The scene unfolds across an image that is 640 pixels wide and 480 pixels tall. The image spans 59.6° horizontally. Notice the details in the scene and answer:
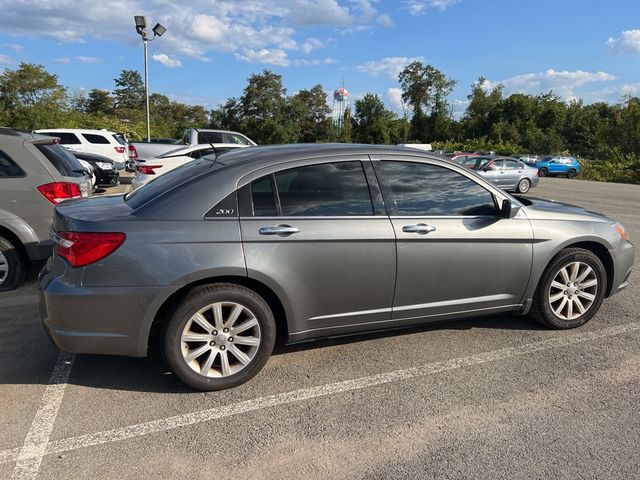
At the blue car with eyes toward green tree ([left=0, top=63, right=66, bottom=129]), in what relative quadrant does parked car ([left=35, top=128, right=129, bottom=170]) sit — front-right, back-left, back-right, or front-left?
front-left

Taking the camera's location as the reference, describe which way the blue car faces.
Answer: facing to the left of the viewer

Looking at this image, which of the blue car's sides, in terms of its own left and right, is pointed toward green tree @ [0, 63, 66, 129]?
front

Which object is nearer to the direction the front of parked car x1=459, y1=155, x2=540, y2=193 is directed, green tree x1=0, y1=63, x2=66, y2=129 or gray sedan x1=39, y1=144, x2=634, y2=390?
the green tree

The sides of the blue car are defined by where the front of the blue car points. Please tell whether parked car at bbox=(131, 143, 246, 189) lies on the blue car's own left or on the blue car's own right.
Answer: on the blue car's own left

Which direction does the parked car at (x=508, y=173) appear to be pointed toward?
to the viewer's left

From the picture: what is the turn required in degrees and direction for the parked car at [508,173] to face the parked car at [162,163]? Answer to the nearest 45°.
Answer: approximately 45° to its left

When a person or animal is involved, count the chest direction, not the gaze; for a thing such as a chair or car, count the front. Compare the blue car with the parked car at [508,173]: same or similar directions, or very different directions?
same or similar directions

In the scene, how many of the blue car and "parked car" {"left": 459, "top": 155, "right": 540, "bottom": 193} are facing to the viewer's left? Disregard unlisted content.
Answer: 2

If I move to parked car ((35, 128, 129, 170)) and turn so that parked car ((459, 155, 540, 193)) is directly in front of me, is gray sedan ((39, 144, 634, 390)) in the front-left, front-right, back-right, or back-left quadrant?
front-right

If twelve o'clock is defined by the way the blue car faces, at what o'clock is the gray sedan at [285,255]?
The gray sedan is roughly at 9 o'clock from the blue car.

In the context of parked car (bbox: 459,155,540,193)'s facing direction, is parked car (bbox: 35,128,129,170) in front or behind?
in front
